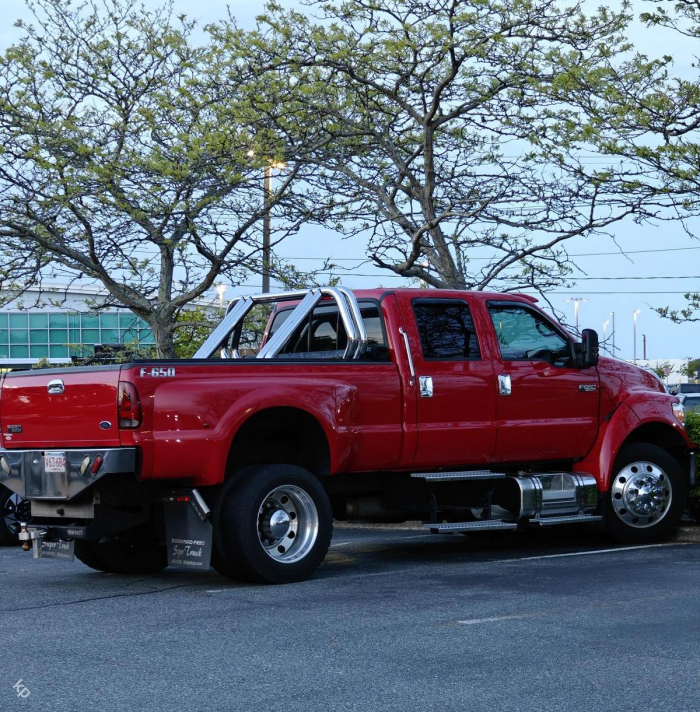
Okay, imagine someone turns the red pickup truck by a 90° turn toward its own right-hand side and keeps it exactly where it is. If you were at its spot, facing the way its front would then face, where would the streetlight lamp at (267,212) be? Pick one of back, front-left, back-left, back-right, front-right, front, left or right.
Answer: back-left

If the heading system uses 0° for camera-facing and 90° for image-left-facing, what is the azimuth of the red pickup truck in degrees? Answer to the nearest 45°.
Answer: approximately 225°
